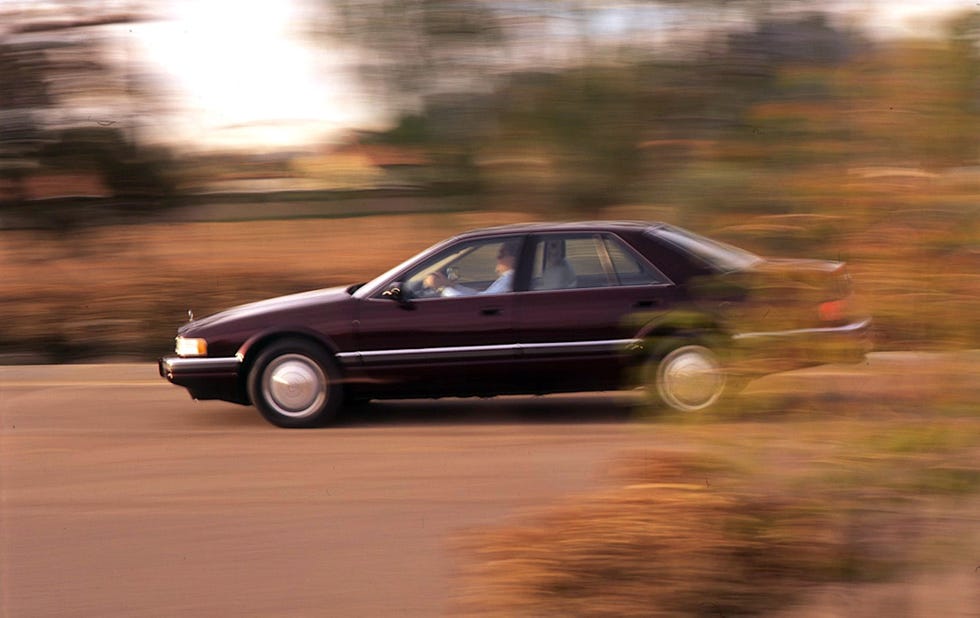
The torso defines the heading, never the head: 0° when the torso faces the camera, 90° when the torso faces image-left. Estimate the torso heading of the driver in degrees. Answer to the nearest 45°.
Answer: approximately 90°

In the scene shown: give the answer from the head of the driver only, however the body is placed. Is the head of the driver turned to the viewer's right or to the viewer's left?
to the viewer's left

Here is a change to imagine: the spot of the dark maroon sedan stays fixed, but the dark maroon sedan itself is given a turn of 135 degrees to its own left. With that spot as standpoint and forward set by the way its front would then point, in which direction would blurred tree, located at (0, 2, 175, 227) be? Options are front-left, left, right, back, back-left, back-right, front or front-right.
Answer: back

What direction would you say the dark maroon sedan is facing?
to the viewer's left

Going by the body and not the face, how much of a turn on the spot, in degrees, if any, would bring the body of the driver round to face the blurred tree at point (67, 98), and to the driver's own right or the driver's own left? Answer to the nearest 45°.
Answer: approximately 45° to the driver's own right
